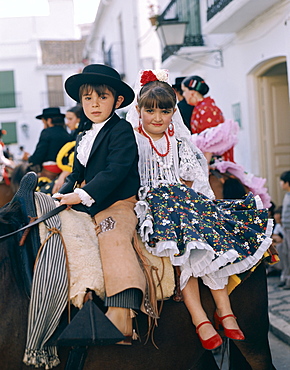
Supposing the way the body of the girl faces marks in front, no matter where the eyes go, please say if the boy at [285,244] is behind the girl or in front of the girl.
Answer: behind

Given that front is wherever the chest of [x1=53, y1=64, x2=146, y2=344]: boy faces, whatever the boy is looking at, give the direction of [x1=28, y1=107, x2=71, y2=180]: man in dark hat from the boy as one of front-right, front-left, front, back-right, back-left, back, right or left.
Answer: back-right

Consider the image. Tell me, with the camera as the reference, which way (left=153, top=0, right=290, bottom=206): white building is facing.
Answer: facing the viewer and to the left of the viewer

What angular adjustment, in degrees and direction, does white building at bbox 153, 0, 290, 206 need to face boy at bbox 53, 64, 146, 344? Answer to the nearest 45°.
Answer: approximately 45° to its left

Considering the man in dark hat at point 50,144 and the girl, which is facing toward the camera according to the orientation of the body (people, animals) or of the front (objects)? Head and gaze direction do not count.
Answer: the girl

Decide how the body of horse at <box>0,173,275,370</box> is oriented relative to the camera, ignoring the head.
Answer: to the viewer's left

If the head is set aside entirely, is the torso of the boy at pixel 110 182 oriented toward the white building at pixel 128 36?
no

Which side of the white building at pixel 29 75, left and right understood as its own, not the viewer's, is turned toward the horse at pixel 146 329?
front

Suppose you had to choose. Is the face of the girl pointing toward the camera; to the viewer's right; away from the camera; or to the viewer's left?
toward the camera

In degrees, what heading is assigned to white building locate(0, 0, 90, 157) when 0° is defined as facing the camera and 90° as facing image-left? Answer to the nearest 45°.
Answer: approximately 0°

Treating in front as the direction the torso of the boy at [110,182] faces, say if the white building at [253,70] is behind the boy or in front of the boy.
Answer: behind

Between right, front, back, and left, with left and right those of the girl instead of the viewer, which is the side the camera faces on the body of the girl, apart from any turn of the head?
front

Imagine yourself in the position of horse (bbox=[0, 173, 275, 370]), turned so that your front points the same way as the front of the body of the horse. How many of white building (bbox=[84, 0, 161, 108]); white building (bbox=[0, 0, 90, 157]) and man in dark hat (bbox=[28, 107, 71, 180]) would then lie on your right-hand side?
3
